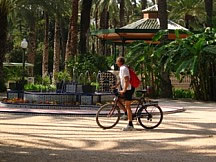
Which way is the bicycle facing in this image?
to the viewer's left

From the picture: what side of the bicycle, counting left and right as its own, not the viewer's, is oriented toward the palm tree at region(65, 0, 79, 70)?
right

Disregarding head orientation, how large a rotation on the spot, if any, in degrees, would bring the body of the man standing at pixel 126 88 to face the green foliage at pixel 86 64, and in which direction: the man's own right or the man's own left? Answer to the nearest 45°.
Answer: approximately 90° to the man's own right

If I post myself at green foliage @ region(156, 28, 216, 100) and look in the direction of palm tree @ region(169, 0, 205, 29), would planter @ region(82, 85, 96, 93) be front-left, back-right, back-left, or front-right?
back-left

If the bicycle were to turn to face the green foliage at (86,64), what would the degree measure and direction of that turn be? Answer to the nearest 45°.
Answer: approximately 90° to its right

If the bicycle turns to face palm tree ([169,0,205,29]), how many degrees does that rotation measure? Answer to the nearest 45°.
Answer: approximately 90° to its right

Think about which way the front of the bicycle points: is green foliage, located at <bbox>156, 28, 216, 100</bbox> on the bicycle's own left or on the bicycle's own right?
on the bicycle's own right

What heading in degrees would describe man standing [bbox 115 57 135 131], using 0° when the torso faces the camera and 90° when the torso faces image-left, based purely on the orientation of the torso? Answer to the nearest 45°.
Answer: approximately 90°
